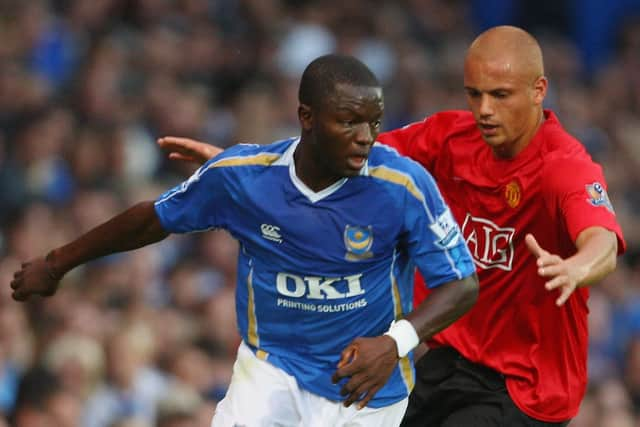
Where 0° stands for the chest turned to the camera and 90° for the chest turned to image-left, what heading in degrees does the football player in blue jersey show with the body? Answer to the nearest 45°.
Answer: approximately 0°

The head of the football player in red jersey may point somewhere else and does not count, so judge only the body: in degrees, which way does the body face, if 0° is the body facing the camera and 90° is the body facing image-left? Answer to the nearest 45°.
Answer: approximately 45°

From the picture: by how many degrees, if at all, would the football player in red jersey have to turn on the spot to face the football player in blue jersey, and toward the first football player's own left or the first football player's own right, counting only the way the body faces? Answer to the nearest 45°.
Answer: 0° — they already face them
